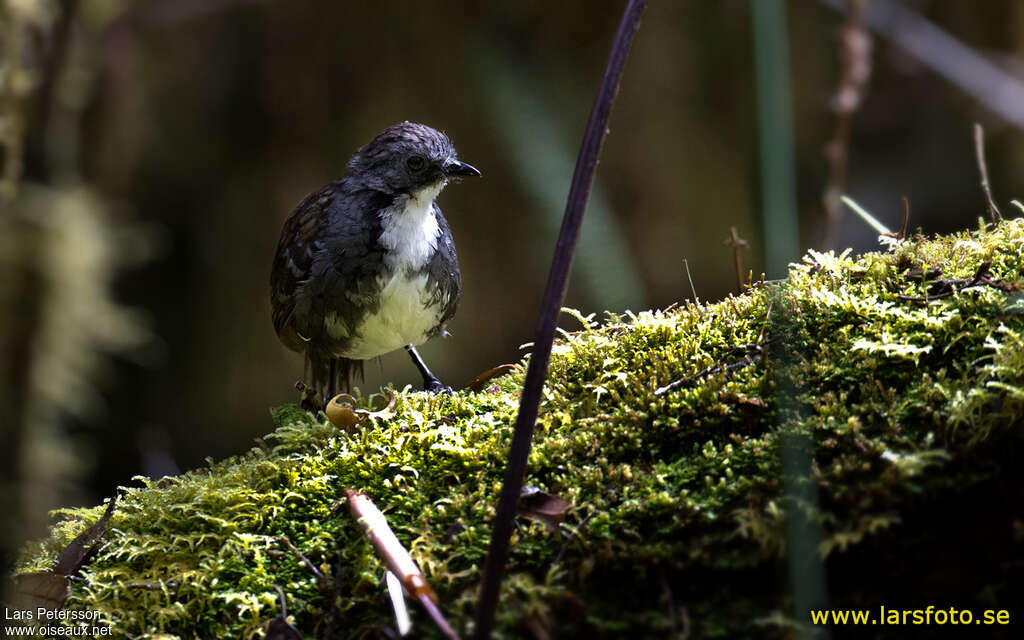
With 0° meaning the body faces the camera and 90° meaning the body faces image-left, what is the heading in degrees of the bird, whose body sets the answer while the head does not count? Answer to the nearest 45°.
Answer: approximately 315°

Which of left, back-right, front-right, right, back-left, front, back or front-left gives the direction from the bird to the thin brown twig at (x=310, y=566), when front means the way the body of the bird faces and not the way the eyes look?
front-right
